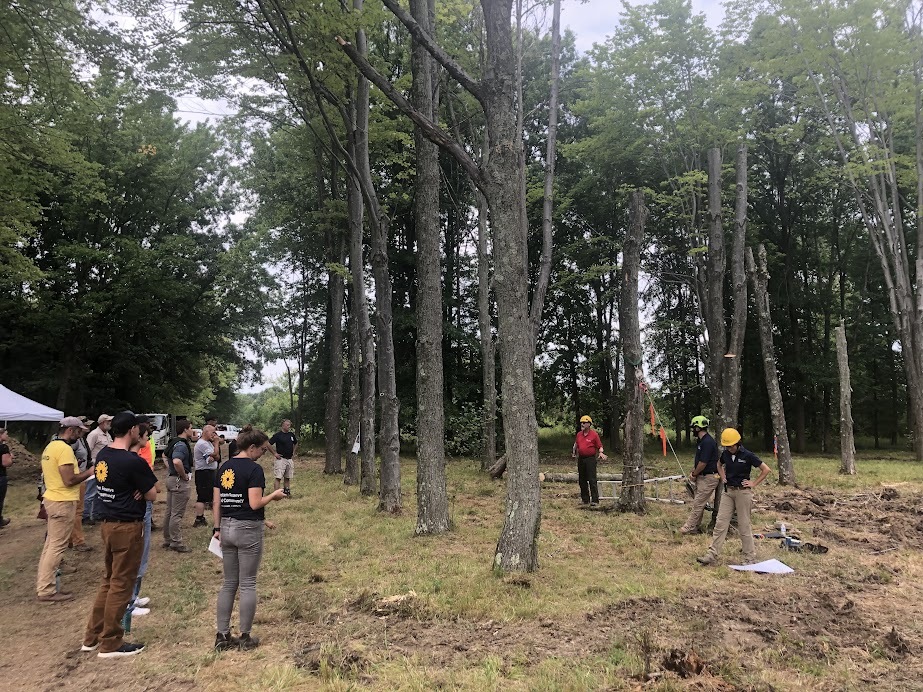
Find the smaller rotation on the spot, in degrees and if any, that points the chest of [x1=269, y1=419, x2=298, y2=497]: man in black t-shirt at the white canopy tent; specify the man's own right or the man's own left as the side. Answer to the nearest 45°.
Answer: approximately 135° to the man's own right

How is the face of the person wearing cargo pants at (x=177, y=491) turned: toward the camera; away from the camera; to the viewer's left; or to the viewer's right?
to the viewer's right

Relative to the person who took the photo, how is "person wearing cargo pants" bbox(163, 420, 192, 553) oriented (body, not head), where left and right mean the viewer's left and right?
facing to the right of the viewer

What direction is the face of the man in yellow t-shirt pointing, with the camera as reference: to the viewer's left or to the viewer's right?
to the viewer's right

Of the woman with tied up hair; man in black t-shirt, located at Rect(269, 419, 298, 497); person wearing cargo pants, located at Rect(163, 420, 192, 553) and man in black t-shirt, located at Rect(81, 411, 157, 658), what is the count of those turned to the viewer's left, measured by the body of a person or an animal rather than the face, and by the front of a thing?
0

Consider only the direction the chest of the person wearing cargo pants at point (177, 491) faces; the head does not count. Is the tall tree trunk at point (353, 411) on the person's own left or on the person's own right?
on the person's own left

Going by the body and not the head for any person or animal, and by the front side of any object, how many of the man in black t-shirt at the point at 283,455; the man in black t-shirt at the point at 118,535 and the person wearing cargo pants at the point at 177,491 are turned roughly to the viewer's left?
0

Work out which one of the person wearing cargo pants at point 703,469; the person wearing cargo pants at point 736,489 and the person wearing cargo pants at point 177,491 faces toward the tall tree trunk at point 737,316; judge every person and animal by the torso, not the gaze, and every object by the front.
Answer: the person wearing cargo pants at point 177,491

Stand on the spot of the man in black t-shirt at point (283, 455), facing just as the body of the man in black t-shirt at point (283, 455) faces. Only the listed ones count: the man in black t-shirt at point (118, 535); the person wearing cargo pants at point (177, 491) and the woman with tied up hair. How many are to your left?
0

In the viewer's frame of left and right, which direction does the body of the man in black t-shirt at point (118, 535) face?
facing away from the viewer and to the right of the viewer

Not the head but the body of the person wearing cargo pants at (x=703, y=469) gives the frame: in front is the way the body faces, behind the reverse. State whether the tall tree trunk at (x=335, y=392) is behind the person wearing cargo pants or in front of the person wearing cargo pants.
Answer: in front

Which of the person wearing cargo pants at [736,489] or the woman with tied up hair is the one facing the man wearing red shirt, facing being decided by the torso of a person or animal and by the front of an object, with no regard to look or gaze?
the woman with tied up hair

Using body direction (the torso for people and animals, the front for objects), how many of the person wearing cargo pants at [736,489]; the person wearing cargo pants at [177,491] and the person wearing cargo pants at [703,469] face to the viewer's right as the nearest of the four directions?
1

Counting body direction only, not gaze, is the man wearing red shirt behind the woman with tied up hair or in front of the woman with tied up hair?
in front

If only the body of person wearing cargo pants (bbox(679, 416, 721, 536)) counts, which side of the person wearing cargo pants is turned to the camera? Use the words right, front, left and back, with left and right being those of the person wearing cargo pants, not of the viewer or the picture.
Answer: left

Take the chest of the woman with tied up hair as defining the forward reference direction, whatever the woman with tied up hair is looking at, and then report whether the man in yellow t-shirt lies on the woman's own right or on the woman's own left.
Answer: on the woman's own left

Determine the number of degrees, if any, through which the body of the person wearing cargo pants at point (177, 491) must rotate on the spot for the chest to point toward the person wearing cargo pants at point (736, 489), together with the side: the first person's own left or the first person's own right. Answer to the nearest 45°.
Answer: approximately 45° to the first person's own right

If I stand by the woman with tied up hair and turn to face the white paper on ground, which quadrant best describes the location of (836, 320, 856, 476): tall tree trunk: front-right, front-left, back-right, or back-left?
front-left

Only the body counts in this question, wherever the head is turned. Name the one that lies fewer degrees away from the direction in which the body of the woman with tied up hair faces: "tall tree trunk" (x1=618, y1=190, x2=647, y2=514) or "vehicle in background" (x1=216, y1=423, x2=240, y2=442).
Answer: the tall tree trunk
